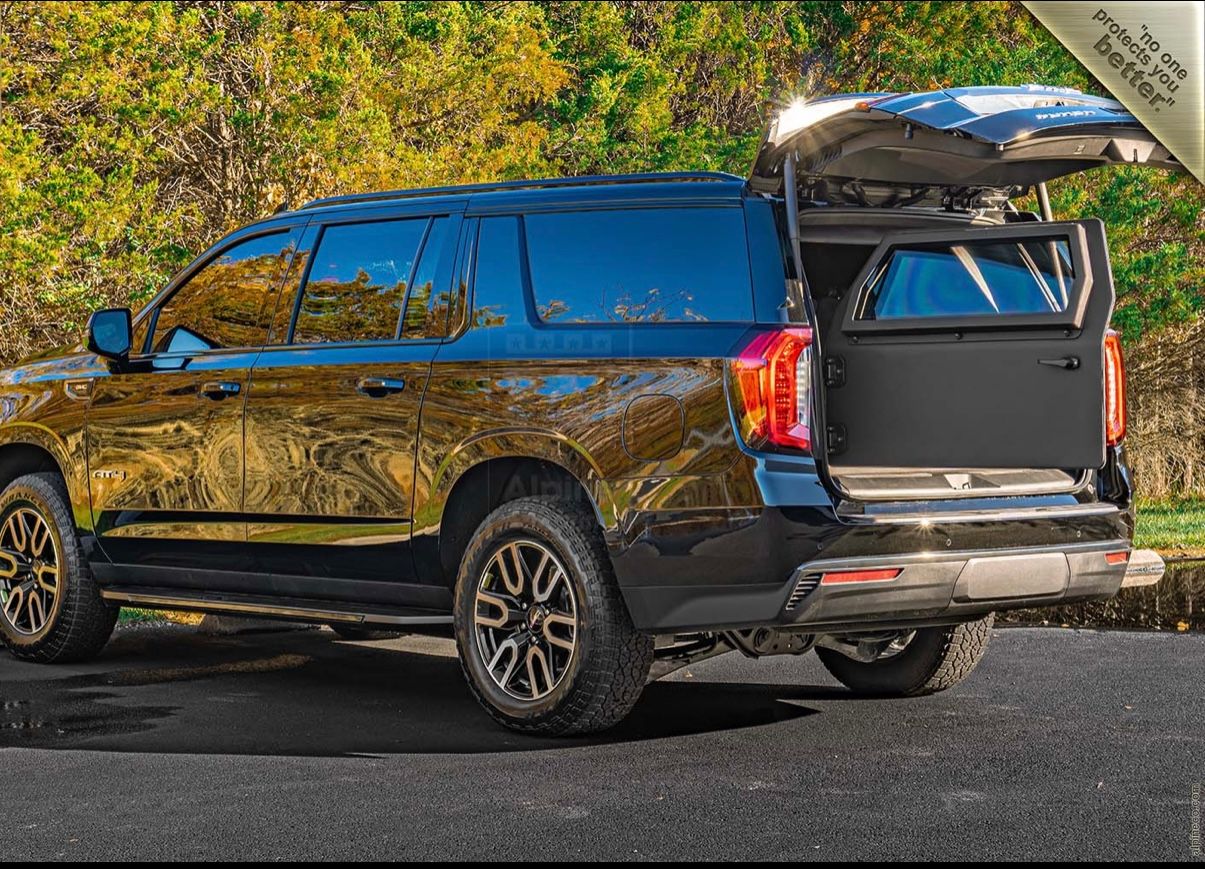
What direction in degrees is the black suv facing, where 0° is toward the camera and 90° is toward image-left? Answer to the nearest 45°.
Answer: approximately 135°
